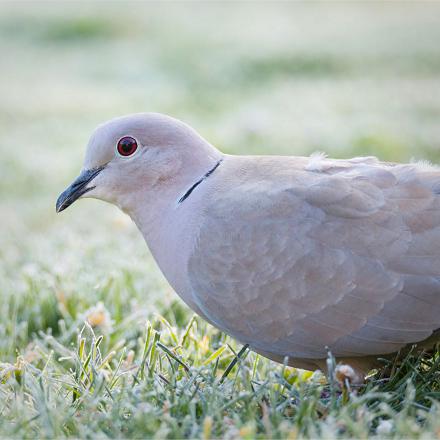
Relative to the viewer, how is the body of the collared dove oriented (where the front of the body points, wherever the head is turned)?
to the viewer's left
